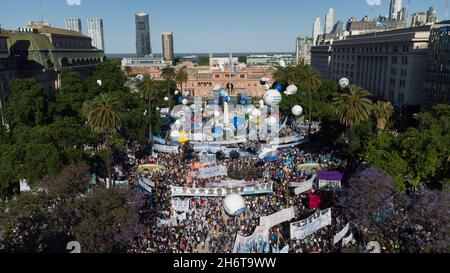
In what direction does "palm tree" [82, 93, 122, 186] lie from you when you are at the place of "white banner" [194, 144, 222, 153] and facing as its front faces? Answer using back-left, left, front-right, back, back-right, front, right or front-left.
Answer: front-right

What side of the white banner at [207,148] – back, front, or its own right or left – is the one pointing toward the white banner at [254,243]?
front

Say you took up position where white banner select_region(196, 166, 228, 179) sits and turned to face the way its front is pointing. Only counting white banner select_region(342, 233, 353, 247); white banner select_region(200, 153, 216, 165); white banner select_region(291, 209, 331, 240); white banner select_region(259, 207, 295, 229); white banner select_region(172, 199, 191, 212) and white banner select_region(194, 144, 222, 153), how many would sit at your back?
2

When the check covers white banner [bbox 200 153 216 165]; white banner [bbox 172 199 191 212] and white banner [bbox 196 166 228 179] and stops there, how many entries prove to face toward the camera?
3

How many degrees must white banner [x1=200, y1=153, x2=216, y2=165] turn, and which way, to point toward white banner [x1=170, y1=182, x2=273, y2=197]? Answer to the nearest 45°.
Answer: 0° — it already faces it

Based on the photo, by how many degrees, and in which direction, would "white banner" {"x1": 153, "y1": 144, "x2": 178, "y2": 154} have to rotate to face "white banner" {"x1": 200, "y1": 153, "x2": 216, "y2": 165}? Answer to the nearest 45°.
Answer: approximately 45° to its left

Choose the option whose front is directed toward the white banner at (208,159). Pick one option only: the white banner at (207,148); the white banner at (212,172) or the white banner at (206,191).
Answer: the white banner at (207,148)

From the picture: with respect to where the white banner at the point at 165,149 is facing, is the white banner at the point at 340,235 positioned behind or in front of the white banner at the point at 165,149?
in front

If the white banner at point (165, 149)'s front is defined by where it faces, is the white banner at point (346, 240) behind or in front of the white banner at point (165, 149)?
in front

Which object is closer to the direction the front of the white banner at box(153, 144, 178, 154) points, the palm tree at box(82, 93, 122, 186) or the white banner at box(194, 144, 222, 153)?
the palm tree

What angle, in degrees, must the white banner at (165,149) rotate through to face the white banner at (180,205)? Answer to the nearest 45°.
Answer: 0° — it already faces it
